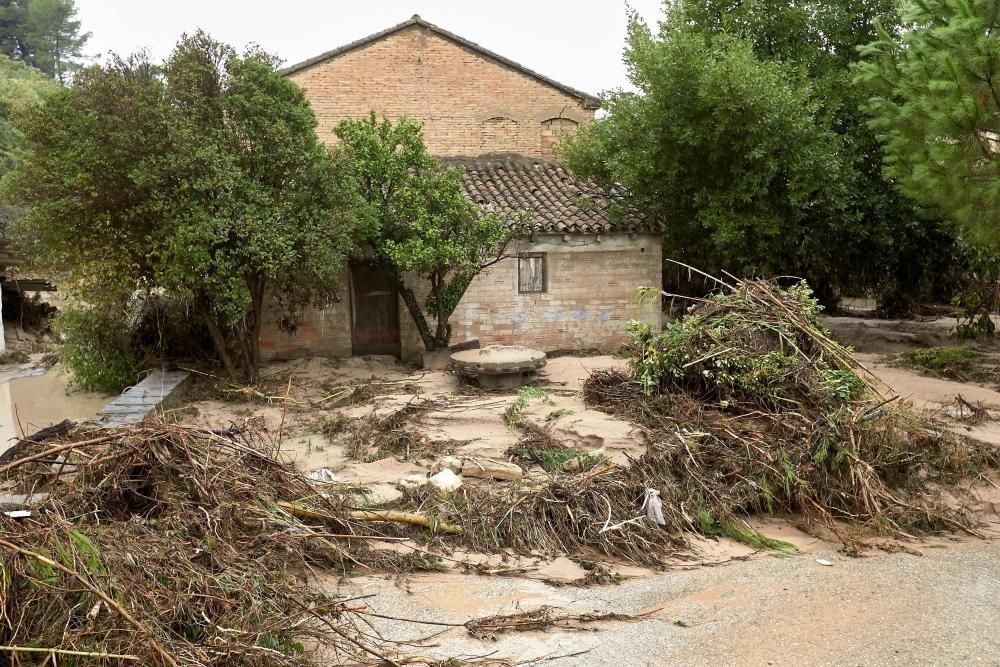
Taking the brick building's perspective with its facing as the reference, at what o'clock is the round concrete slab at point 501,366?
The round concrete slab is roughly at 12 o'clock from the brick building.

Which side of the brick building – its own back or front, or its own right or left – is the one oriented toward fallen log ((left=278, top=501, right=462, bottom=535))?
front

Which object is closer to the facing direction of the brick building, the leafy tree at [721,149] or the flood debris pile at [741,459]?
the flood debris pile

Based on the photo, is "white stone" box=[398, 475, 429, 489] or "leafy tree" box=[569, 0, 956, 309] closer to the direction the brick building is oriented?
the white stone

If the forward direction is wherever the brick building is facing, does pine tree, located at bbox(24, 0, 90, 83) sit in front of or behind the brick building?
behind

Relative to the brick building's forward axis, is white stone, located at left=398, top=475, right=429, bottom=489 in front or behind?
in front

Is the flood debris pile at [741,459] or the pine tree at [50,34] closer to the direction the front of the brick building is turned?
the flood debris pile

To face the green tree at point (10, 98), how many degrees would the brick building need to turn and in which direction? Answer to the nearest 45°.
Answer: approximately 135° to its right

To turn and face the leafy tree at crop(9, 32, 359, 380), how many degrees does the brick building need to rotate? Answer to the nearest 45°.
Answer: approximately 45° to its right

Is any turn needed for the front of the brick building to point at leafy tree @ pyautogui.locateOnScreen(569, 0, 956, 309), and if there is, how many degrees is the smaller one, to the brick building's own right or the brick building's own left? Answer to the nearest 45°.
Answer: approximately 90° to the brick building's own left

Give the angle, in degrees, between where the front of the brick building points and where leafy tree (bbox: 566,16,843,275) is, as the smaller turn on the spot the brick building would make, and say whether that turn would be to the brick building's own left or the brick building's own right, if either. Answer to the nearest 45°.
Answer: approximately 90° to the brick building's own left

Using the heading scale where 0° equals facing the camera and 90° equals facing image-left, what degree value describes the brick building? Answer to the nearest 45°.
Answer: approximately 0°

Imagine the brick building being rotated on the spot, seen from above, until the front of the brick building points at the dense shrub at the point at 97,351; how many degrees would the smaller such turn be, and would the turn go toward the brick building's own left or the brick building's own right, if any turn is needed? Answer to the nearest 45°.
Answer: approximately 45° to the brick building's own right

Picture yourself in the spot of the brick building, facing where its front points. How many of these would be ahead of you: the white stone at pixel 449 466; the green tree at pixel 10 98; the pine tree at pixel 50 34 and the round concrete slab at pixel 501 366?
2

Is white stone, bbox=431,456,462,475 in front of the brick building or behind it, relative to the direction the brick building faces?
in front
